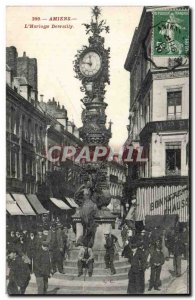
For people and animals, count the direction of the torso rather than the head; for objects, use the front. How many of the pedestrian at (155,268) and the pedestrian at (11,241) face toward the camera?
2

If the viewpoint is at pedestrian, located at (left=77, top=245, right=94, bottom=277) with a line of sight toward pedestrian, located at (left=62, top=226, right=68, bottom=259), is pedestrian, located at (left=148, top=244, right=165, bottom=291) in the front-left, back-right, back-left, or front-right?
back-right

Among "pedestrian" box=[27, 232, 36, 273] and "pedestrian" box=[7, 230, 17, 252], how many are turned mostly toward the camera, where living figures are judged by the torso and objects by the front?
2

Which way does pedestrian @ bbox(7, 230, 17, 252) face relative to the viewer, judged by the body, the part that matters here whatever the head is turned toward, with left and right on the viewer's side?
facing the viewer

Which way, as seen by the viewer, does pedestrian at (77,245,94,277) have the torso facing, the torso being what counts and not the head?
toward the camera

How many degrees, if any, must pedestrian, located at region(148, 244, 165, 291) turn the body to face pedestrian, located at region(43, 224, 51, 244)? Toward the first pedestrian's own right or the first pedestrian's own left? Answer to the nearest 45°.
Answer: approximately 90° to the first pedestrian's own right

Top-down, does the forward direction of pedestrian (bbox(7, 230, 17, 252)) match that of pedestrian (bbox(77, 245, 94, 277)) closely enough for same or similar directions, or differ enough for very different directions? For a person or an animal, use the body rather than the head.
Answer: same or similar directions

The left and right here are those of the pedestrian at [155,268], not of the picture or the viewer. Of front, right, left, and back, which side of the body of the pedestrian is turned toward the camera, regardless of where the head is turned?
front

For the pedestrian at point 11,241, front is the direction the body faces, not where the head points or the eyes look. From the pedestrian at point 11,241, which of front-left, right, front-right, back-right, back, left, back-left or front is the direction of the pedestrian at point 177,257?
left
